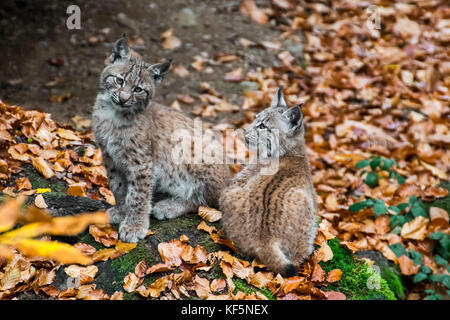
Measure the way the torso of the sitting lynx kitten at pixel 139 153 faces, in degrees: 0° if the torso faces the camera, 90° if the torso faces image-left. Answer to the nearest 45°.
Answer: approximately 45°

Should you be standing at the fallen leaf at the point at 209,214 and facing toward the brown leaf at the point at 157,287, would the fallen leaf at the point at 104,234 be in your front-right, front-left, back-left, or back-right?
front-right

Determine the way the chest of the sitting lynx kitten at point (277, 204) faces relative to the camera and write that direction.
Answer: away from the camera

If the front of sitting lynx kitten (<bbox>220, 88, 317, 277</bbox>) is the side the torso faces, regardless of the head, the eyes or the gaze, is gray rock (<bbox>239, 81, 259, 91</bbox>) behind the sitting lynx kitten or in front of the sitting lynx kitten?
in front

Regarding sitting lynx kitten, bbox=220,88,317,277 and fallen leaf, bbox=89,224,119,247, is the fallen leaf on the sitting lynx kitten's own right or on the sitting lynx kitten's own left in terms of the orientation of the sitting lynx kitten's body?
on the sitting lynx kitten's own left

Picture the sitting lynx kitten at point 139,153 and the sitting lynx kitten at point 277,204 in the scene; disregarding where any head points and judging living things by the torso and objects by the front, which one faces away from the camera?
the sitting lynx kitten at point 277,204

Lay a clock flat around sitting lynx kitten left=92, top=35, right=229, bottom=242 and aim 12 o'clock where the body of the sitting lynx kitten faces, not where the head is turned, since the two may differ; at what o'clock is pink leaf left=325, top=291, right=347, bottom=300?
The pink leaf is roughly at 9 o'clock from the sitting lynx kitten.

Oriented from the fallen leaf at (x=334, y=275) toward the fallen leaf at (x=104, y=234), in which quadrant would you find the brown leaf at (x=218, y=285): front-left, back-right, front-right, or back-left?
front-left

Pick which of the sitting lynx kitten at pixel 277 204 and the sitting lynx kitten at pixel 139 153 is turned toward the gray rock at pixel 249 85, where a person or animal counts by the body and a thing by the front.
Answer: the sitting lynx kitten at pixel 277 204

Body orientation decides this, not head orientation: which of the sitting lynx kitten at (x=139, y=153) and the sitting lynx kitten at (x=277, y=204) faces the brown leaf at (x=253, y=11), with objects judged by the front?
the sitting lynx kitten at (x=277, y=204)

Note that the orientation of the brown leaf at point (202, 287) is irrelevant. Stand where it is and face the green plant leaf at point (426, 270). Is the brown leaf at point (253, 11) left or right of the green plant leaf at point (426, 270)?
left

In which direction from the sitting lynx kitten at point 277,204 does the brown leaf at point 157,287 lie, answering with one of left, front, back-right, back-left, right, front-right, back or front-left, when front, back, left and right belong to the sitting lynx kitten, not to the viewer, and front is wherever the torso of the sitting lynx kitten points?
back-left

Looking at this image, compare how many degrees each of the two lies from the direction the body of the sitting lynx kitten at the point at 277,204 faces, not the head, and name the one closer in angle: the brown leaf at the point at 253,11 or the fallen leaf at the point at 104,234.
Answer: the brown leaf

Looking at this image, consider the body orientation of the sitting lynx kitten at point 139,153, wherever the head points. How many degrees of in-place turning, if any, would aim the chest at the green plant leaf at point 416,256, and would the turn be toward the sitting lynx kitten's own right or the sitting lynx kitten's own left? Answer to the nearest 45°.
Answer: approximately 135° to the sitting lynx kitten's own left

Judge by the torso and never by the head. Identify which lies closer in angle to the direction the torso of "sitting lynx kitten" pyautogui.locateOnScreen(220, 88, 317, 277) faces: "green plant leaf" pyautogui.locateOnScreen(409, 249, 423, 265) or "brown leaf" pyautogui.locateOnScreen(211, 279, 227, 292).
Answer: the green plant leaf

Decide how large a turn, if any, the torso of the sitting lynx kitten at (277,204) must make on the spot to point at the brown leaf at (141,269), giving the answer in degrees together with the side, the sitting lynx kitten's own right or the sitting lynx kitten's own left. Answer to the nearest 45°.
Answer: approximately 135° to the sitting lynx kitten's own left

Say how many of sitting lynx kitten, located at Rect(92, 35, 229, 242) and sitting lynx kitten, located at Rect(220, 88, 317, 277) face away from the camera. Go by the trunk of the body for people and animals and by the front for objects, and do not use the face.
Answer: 1

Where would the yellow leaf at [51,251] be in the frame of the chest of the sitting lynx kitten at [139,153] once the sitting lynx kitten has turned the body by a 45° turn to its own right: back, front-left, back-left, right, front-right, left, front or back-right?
left
